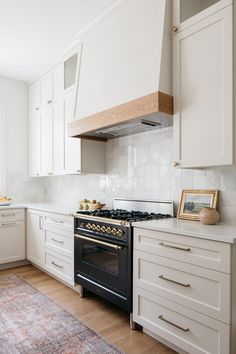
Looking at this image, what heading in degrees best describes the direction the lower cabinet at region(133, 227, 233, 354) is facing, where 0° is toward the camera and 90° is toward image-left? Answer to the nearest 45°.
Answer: approximately 45°

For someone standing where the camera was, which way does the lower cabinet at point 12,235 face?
facing the viewer and to the right of the viewer

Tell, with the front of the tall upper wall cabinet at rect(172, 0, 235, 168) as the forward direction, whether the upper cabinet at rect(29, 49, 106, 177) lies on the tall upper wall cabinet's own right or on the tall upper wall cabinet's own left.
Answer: on the tall upper wall cabinet's own right

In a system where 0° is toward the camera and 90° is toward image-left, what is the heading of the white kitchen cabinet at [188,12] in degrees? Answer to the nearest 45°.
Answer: approximately 45°

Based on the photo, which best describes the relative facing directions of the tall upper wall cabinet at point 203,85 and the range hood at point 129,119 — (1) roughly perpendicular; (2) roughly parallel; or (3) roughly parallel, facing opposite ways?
roughly parallel

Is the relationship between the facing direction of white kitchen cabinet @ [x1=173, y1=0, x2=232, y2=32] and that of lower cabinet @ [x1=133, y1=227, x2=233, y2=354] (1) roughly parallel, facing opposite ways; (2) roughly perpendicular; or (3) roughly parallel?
roughly parallel

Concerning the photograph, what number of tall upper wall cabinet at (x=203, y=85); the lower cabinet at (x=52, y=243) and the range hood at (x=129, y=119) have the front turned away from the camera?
0

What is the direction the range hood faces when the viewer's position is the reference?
facing the viewer and to the left of the viewer

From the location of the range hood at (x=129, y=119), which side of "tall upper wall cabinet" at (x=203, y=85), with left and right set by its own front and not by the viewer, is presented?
right

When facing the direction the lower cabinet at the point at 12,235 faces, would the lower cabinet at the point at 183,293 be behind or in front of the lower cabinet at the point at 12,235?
in front

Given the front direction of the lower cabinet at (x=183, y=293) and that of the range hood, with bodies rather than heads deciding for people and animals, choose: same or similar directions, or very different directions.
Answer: same or similar directions

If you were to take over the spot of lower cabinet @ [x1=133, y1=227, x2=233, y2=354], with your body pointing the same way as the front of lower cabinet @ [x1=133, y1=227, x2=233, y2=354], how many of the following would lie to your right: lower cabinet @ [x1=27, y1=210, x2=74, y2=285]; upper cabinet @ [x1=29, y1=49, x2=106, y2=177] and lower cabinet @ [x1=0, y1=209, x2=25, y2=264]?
3
